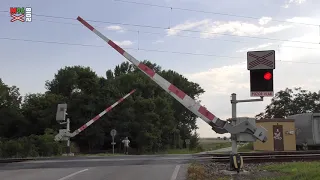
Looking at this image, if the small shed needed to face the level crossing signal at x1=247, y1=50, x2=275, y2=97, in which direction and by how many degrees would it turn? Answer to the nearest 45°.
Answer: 0° — it already faces it

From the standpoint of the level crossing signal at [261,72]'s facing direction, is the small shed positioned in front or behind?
behind

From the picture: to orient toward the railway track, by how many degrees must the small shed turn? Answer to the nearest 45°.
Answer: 0° — it already faces it

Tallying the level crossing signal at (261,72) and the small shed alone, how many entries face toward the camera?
2

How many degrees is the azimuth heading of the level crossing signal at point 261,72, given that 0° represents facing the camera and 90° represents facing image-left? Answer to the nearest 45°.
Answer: approximately 0°

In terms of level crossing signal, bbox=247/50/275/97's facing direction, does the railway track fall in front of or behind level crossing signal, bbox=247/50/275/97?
behind

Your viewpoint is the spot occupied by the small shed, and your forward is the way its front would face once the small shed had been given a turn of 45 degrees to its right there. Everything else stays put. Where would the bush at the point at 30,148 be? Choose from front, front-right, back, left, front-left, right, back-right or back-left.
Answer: front

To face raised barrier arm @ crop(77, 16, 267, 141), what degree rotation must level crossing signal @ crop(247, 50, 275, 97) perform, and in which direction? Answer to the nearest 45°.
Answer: approximately 90° to its right

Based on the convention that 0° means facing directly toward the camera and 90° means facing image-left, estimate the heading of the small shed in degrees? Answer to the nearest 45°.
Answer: approximately 0°
